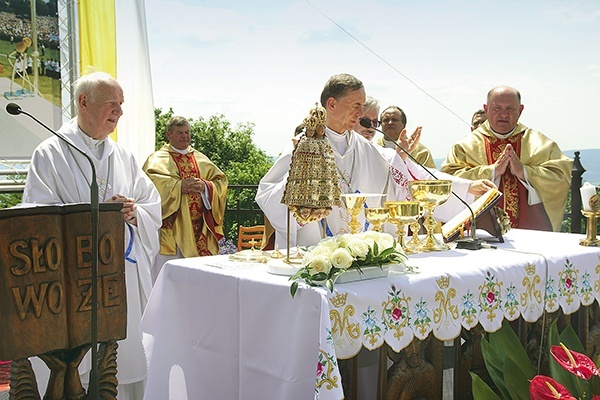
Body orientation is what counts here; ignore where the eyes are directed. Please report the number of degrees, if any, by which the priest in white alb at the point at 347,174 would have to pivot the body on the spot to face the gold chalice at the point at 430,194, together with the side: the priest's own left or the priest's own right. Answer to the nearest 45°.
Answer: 0° — they already face it

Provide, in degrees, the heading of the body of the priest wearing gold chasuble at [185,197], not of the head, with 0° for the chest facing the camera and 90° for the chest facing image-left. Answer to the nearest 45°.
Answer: approximately 315°

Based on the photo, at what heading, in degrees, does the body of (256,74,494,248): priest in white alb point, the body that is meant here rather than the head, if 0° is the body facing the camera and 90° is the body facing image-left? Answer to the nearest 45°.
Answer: approximately 315°

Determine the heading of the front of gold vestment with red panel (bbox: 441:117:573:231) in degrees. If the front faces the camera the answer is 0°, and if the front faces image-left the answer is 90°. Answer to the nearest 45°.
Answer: approximately 0°

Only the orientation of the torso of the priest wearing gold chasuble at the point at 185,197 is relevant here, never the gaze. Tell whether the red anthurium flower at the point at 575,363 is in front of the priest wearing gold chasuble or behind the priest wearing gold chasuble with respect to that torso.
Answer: in front

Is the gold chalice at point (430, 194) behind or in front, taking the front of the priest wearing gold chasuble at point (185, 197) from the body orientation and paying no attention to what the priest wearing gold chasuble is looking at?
in front
